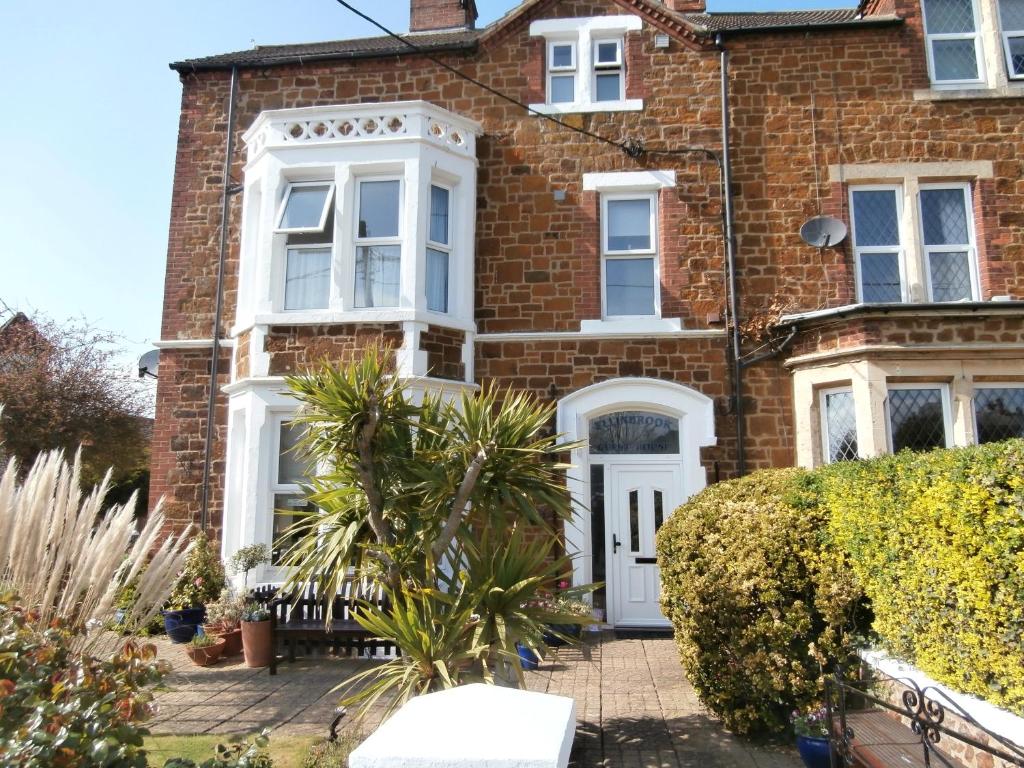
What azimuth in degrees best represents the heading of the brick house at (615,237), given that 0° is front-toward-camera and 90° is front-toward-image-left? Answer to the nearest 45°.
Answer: approximately 0°

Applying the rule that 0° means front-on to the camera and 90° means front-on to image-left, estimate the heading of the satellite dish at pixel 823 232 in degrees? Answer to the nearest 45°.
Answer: approximately 0°

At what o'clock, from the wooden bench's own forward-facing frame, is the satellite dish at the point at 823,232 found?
The satellite dish is roughly at 9 o'clock from the wooden bench.

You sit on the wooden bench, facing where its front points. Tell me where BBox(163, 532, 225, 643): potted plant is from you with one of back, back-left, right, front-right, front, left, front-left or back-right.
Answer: back-right

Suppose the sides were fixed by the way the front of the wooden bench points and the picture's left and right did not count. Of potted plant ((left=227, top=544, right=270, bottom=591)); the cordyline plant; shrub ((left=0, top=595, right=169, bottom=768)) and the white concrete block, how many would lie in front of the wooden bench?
3

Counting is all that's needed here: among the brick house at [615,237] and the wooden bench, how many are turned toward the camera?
2

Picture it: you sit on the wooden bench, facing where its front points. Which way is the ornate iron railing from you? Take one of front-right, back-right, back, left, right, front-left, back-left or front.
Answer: front-left

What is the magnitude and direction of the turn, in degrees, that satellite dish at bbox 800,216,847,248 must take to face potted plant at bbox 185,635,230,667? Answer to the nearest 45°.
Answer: approximately 45° to its right

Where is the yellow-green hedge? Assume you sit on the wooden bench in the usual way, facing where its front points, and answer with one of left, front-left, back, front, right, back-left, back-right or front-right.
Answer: front-left

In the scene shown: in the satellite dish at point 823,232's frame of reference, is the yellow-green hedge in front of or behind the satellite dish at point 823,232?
in front

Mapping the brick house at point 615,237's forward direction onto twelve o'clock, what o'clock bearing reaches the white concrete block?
The white concrete block is roughly at 12 o'clock from the brick house.

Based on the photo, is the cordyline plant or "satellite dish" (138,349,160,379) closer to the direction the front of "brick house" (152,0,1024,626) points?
the cordyline plant
